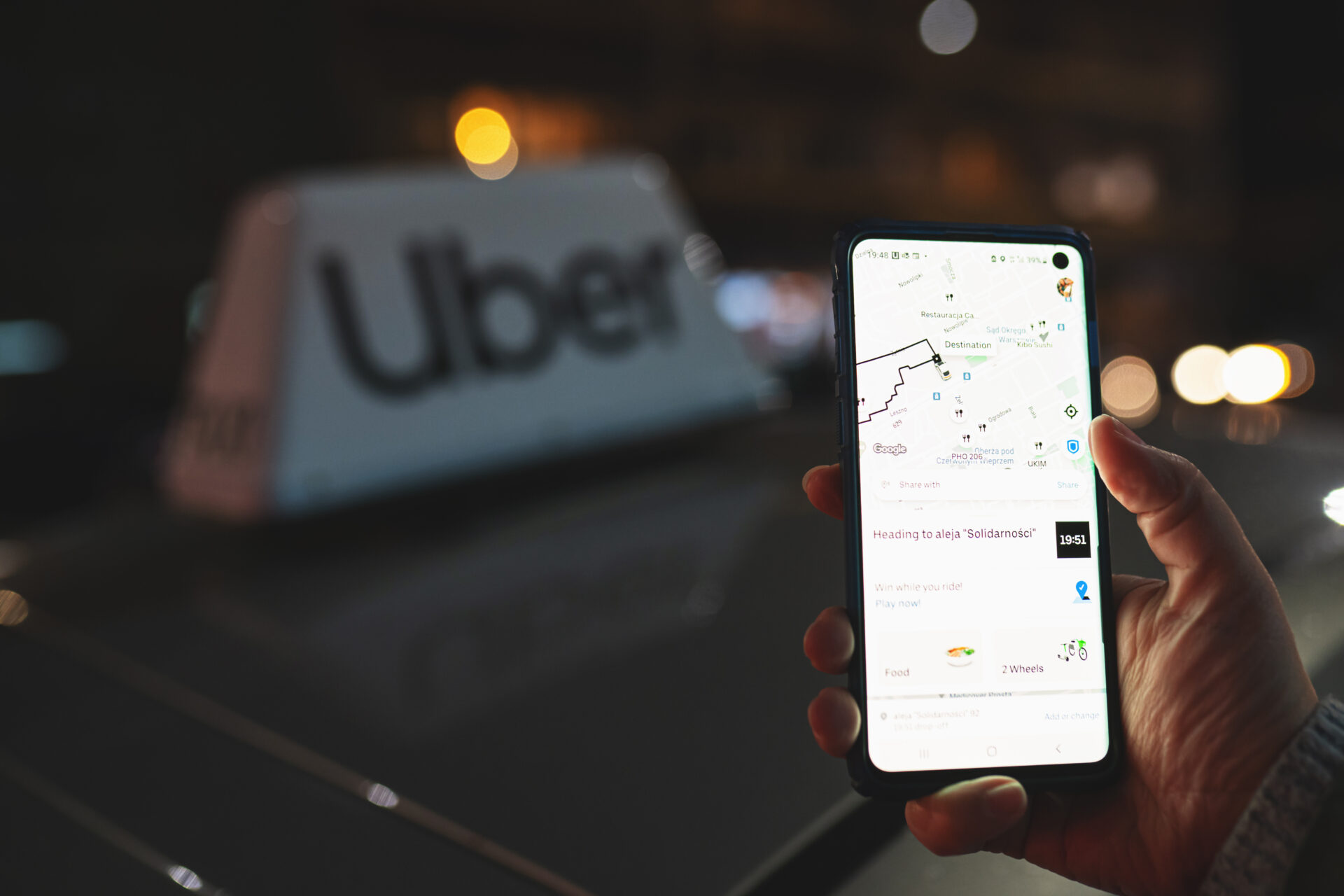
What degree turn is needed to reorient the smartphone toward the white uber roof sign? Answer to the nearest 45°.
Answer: approximately 135° to its right

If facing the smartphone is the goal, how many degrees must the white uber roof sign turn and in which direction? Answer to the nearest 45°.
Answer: approximately 45° to its right

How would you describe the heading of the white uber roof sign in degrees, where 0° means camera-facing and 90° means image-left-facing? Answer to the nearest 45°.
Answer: approximately 315°

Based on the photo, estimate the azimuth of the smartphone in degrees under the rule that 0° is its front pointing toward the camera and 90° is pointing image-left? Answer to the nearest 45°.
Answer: approximately 0°
